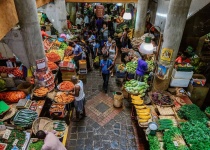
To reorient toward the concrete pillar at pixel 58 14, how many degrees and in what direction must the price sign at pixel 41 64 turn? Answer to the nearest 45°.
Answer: approximately 180°

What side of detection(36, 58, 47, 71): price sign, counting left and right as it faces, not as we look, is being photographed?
front

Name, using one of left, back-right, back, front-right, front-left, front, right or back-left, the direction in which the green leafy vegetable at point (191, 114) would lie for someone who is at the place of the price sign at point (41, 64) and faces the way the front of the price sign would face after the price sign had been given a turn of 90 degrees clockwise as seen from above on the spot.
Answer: back-left

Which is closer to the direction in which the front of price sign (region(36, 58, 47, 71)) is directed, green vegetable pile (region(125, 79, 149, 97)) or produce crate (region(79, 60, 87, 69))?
the green vegetable pile

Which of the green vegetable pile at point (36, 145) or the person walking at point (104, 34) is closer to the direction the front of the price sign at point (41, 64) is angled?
the green vegetable pile

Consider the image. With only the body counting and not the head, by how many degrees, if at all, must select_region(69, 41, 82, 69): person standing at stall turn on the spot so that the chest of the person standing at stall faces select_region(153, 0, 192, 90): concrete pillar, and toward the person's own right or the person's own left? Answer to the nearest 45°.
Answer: approximately 135° to the person's own left

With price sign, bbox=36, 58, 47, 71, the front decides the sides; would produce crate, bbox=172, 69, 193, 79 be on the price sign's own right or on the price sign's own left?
on the price sign's own left
